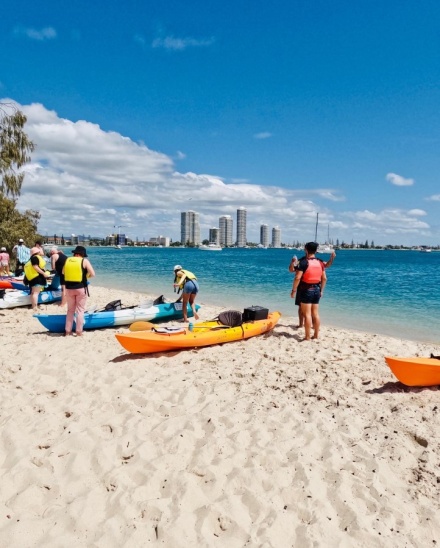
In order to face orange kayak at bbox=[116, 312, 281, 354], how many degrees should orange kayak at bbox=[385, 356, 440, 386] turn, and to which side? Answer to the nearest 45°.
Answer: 0° — it already faces it

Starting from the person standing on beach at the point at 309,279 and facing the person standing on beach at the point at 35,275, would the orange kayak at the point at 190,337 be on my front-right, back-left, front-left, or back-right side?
front-left

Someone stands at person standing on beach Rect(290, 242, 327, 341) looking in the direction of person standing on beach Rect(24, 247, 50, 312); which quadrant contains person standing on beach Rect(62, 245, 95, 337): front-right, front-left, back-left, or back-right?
front-left

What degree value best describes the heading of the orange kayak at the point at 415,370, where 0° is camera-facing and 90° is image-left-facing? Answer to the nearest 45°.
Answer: approximately 90°

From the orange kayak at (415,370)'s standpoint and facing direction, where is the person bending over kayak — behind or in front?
in front

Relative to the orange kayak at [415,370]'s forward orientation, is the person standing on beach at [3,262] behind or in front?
in front
